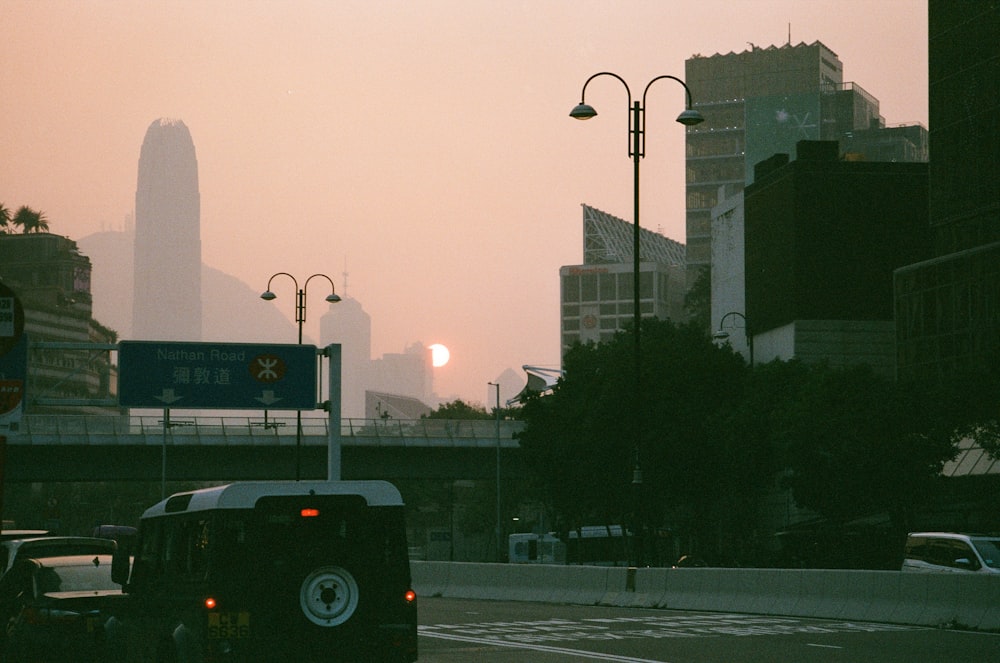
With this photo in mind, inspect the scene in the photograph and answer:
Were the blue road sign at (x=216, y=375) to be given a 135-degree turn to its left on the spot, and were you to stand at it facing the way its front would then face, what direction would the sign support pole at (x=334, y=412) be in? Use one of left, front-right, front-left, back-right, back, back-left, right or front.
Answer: right

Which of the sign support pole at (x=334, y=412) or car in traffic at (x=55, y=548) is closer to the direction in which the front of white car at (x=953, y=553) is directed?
the car in traffic

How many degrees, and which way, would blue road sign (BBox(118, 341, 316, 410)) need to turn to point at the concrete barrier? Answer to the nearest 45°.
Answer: approximately 90° to its left

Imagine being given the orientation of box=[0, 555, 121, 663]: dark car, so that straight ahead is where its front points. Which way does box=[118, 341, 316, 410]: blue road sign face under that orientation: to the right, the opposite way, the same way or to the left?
the opposite way

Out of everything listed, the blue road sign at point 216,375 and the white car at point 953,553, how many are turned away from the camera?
0

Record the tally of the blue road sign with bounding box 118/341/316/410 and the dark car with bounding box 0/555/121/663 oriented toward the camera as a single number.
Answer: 1

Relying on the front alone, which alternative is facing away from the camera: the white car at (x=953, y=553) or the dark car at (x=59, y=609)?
the dark car at (x=59, y=609)

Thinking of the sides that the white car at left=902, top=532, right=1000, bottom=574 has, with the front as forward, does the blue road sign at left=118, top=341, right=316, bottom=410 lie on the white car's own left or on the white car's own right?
on the white car's own right

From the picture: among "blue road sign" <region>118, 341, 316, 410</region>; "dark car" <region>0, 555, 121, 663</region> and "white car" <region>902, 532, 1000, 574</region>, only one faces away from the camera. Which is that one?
"dark car" <region>0, 555, 121, 663</region>

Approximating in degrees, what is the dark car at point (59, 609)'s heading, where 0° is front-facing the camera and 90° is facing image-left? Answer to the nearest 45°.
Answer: approximately 180°

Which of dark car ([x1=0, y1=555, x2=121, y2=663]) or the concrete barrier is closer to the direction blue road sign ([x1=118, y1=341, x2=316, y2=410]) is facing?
the dark car
